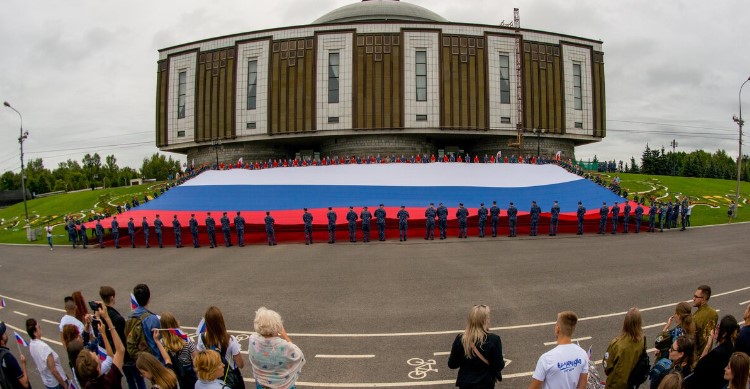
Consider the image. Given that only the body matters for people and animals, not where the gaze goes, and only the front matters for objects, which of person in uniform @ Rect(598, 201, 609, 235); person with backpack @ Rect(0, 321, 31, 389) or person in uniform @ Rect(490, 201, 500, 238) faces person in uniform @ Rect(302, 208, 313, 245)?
the person with backpack

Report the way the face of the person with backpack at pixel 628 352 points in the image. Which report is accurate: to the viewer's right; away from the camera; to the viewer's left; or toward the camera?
away from the camera

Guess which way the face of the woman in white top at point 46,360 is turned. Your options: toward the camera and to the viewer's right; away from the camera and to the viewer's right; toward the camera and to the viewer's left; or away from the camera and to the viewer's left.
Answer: away from the camera and to the viewer's right

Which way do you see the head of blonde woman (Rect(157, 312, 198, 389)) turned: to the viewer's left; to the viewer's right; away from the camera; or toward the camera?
away from the camera

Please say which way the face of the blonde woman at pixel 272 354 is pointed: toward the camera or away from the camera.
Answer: away from the camera

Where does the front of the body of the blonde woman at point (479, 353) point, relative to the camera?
away from the camera

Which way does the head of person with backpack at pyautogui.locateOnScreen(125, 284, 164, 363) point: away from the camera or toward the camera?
away from the camera

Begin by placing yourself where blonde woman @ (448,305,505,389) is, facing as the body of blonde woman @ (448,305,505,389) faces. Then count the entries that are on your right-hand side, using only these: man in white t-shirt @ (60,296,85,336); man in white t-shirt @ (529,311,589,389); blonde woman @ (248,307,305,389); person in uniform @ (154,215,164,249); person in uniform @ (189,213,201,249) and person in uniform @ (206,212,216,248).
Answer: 1
